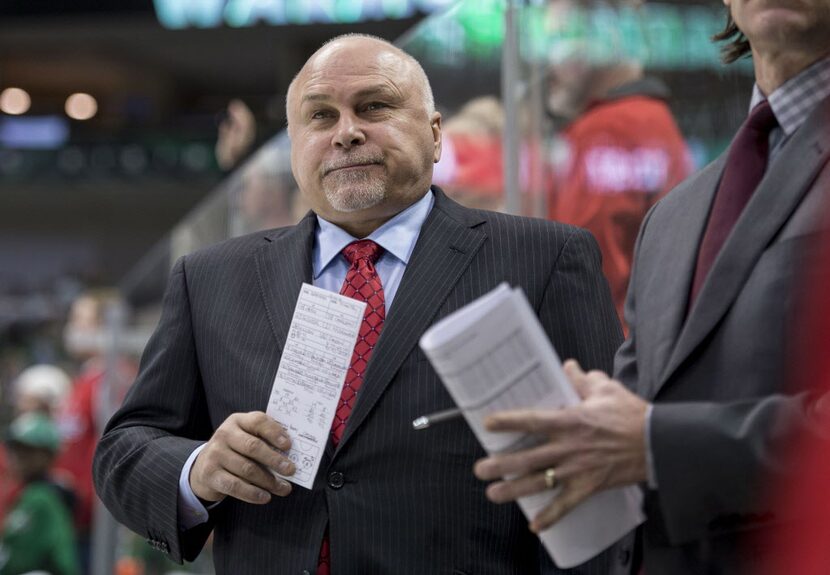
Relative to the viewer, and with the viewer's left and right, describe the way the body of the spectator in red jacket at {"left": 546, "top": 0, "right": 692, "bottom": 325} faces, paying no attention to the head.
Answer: facing away from the viewer and to the left of the viewer

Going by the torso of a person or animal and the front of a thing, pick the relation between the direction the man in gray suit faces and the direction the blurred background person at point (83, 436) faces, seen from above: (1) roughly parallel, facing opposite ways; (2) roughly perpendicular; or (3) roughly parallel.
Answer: roughly perpendicular

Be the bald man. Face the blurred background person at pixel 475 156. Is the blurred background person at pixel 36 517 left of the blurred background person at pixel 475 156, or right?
left

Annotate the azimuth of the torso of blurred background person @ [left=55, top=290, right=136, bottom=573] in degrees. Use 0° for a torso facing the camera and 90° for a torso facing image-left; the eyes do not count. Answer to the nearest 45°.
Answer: approximately 0°

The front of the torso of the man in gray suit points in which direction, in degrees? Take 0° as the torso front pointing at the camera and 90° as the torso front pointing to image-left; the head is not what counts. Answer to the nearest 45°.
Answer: approximately 45°

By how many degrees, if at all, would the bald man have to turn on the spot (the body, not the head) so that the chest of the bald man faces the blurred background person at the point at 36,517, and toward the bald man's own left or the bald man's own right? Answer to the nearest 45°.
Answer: approximately 135° to the bald man's own right
